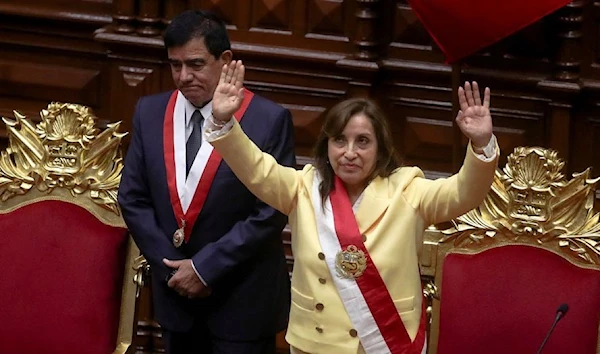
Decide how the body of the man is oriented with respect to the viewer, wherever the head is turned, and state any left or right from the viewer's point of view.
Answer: facing the viewer and to the left of the viewer

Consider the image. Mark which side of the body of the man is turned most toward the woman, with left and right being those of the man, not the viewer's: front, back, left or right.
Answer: left

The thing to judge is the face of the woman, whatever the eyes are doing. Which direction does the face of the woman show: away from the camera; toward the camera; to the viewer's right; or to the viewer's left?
toward the camera
